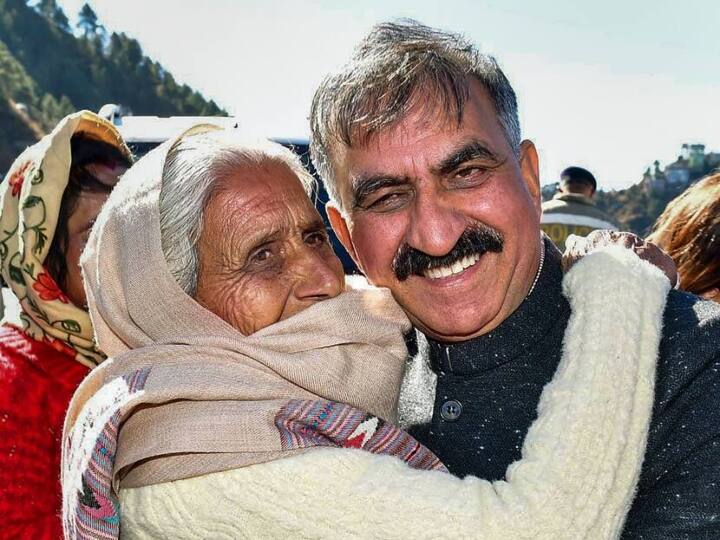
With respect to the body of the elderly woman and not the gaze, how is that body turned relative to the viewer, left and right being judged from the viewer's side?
facing the viewer and to the right of the viewer

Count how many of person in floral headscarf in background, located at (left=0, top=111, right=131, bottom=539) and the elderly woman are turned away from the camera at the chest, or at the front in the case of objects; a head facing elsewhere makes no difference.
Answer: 0

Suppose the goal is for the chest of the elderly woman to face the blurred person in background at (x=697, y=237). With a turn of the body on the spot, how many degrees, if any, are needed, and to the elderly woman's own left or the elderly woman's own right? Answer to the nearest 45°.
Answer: approximately 90° to the elderly woman's own left

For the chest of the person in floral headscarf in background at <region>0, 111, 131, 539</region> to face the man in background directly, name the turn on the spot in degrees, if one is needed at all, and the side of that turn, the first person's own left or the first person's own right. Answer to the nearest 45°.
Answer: approximately 45° to the first person's own left

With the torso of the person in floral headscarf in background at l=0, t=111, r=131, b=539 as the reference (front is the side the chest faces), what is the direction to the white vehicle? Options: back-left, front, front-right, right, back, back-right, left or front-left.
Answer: left

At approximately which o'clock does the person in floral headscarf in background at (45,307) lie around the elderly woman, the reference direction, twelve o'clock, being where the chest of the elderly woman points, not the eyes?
The person in floral headscarf in background is roughly at 6 o'clock from the elderly woman.
